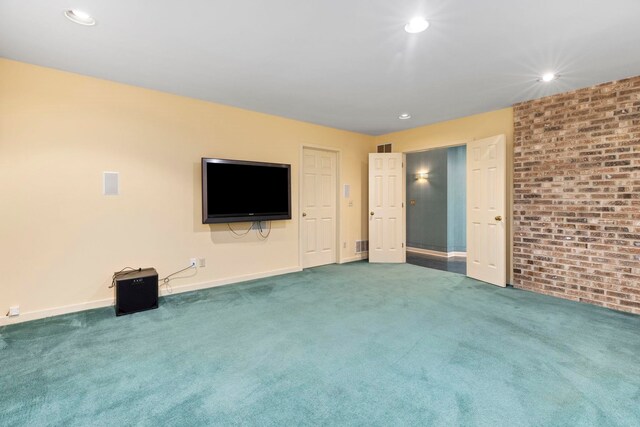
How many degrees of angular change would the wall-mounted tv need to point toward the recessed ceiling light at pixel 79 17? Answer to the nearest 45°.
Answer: approximately 90° to its right

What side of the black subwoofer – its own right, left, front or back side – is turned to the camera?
front

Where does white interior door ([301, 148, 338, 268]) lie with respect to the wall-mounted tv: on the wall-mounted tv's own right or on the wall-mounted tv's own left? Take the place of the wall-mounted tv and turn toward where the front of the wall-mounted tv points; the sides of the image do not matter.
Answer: on the wall-mounted tv's own left

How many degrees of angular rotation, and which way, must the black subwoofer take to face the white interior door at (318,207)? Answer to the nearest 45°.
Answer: approximately 90° to its left

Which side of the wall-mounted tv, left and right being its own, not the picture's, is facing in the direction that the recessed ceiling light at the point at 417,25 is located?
front

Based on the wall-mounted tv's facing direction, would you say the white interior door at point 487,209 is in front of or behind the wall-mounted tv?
in front

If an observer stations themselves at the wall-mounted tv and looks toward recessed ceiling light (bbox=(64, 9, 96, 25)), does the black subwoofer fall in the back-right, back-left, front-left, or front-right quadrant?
front-right

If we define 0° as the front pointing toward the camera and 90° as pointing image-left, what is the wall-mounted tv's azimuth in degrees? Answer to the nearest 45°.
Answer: approximately 315°

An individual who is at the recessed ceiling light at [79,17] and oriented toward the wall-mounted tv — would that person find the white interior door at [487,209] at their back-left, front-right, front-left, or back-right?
front-right

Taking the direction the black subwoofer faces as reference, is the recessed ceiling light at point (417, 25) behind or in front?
in front

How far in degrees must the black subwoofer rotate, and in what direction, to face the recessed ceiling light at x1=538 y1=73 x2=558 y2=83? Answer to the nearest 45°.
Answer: approximately 45° to its left

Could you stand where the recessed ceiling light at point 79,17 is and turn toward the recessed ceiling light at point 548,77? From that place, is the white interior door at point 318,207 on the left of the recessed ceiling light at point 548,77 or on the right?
left

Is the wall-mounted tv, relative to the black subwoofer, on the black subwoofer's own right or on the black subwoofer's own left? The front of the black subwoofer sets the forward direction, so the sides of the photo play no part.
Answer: on the black subwoofer's own left

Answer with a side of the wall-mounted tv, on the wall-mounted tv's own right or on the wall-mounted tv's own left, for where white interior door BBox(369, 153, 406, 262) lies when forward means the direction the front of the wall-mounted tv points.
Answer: on the wall-mounted tv's own left

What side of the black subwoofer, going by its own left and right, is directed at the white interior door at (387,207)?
left
